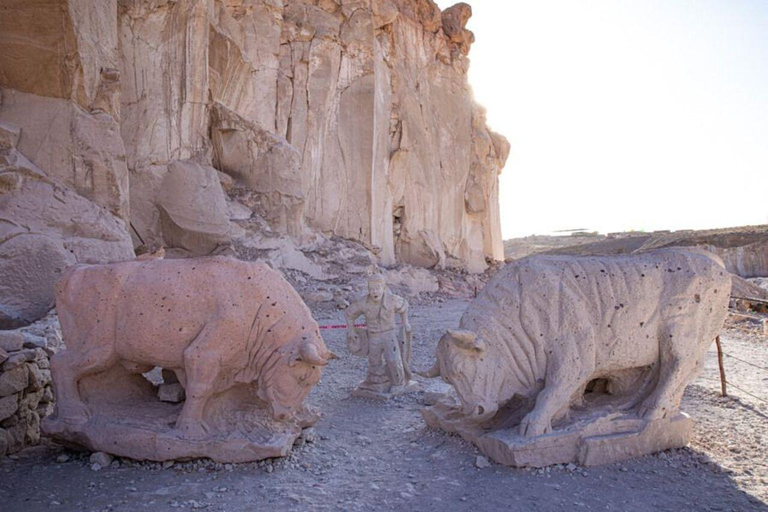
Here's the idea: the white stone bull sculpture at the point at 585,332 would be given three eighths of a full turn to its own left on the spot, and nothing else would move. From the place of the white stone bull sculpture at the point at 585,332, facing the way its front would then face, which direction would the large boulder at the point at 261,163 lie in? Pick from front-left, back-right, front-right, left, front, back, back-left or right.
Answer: back-left

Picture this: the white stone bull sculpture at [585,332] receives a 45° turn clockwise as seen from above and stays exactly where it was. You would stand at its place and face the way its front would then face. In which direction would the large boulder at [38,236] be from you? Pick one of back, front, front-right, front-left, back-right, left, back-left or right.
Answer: front

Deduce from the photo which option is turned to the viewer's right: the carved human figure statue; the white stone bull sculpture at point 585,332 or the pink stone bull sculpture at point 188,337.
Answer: the pink stone bull sculpture at point 188,337

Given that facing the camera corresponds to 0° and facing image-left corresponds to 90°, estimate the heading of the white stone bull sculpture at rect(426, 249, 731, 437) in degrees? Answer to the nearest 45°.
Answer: approximately 45°

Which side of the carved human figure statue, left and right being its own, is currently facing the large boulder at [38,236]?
right

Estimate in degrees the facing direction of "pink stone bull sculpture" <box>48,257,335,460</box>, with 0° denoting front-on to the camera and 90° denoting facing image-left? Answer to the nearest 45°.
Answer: approximately 270°

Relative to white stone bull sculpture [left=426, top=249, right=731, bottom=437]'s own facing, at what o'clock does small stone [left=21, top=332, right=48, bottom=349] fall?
The small stone is roughly at 1 o'clock from the white stone bull sculpture.

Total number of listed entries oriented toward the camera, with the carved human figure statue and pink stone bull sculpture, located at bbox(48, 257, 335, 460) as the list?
1

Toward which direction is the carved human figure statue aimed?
toward the camera

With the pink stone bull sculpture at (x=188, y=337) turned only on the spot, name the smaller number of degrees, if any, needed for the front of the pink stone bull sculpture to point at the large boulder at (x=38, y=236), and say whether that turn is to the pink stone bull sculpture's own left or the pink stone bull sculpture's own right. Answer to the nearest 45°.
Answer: approximately 135° to the pink stone bull sculpture's own left

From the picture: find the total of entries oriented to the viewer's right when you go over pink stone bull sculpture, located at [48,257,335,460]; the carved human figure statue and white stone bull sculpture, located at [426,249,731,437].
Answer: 1

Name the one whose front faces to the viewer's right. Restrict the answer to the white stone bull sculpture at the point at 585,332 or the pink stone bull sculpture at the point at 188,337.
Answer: the pink stone bull sculpture at the point at 188,337

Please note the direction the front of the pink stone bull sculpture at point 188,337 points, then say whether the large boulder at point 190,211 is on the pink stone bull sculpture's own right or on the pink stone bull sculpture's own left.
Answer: on the pink stone bull sculpture's own left
